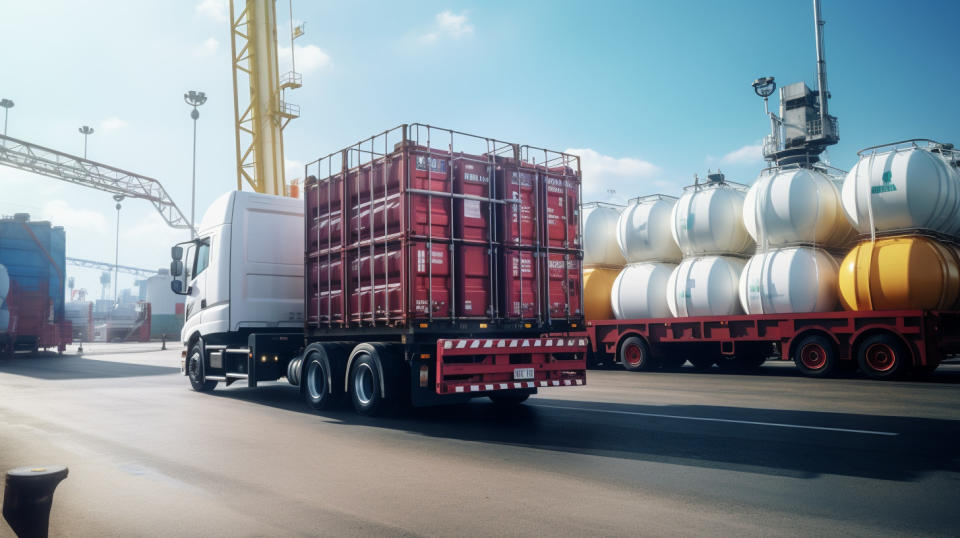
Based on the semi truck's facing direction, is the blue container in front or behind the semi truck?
in front

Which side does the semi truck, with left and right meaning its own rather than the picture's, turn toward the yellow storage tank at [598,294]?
right

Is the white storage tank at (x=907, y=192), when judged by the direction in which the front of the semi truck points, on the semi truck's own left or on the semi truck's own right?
on the semi truck's own right

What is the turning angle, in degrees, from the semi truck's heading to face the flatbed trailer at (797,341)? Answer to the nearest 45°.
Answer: approximately 90° to its right

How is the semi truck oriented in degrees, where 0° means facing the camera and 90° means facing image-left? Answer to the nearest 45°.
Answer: approximately 135°

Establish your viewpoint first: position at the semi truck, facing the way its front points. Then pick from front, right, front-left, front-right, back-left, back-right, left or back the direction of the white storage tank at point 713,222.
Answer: right

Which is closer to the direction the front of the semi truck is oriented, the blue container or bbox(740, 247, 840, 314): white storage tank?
the blue container

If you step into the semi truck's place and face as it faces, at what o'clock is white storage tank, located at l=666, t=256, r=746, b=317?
The white storage tank is roughly at 3 o'clock from the semi truck.

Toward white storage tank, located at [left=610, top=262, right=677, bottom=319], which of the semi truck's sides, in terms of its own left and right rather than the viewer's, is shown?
right

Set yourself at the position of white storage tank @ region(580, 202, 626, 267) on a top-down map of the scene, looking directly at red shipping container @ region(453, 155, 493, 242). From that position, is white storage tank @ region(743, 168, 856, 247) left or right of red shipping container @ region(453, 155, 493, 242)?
left

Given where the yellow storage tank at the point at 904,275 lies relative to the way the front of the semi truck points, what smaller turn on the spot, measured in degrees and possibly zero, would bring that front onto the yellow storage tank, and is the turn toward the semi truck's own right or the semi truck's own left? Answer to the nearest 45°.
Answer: approximately 135° to the semi truck's own right

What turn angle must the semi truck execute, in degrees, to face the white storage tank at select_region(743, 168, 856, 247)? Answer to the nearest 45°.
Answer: approximately 90° to its right
